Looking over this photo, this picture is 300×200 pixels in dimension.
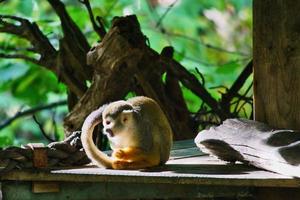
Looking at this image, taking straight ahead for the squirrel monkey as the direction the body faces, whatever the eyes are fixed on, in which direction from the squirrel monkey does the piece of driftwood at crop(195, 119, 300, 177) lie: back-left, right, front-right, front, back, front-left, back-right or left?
back

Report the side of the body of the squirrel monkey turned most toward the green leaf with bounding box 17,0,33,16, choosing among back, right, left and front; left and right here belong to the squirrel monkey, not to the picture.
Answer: right

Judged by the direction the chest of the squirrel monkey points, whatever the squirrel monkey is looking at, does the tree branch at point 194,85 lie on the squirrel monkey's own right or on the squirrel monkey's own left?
on the squirrel monkey's own right

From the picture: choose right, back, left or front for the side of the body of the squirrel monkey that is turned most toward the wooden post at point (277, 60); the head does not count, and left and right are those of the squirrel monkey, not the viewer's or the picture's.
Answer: back

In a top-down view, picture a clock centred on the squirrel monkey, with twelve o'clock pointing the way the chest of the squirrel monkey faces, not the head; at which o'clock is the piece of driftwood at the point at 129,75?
The piece of driftwood is roughly at 3 o'clock from the squirrel monkey.

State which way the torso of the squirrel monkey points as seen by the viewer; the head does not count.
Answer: to the viewer's left
